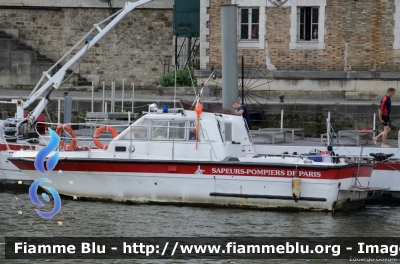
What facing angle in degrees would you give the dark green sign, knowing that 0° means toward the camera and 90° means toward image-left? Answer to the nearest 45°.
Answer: approximately 0°

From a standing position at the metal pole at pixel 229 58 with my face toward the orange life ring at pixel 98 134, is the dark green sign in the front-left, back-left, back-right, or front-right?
back-right

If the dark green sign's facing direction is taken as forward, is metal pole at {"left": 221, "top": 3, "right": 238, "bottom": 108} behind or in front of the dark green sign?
in front

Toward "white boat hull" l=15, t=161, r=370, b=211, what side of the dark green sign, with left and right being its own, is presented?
front

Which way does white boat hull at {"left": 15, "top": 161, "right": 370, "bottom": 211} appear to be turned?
to the viewer's left

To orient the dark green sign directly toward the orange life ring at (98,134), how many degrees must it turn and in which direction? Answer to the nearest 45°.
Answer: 0° — it already faces it

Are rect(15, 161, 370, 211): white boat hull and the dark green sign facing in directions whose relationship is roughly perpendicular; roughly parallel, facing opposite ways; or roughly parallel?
roughly perpendicular

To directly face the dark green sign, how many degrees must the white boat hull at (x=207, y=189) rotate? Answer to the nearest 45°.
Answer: approximately 90° to its right
